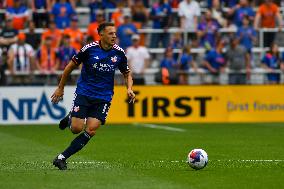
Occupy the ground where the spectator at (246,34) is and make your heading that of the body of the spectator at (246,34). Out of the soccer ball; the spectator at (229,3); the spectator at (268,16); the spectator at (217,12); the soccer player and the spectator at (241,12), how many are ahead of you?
2

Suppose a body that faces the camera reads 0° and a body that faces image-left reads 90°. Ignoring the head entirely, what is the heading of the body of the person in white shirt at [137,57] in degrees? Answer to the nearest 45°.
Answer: approximately 0°

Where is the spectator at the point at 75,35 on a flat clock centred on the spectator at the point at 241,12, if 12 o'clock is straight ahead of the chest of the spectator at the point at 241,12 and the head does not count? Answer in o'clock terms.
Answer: the spectator at the point at 75,35 is roughly at 2 o'clock from the spectator at the point at 241,12.

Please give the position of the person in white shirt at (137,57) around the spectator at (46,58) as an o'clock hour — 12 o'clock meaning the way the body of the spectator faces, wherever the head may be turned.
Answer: The person in white shirt is roughly at 9 o'clock from the spectator.

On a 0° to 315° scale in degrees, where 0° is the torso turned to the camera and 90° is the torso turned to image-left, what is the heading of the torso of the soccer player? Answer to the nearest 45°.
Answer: approximately 315°

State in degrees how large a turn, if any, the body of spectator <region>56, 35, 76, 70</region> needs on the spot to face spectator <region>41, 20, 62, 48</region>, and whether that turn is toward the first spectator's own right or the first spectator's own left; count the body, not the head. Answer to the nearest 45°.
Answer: approximately 135° to the first spectator's own right

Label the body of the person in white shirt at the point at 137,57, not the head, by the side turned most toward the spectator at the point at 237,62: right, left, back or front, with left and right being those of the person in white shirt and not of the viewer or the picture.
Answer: left

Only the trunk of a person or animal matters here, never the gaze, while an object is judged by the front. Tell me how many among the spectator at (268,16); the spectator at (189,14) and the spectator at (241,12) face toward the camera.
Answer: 3

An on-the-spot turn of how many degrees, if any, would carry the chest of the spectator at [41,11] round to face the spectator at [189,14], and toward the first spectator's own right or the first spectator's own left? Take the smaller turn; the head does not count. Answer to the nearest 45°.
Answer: approximately 90° to the first spectator's own left
